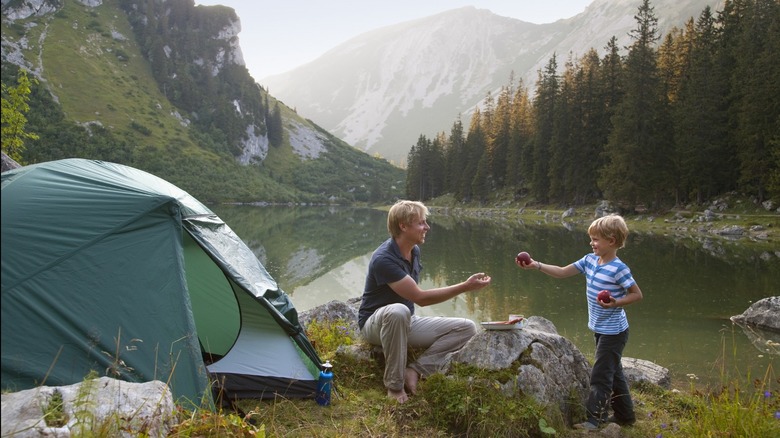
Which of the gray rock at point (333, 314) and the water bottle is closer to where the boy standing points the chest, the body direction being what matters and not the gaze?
the water bottle

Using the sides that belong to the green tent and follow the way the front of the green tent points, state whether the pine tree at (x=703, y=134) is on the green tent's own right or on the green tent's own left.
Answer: on the green tent's own left

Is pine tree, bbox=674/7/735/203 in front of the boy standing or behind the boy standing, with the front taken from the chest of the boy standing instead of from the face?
behind

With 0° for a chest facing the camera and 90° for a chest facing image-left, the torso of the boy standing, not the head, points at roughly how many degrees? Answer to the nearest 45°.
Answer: approximately 45°

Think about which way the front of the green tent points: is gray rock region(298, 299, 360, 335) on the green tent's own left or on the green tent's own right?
on the green tent's own left

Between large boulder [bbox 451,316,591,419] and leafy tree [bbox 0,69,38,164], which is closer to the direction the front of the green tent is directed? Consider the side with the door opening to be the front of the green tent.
the large boulder

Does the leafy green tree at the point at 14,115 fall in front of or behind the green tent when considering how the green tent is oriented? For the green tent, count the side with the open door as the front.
behind

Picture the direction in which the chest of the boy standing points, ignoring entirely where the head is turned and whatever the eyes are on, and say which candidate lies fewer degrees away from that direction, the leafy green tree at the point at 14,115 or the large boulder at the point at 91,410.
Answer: the large boulder
